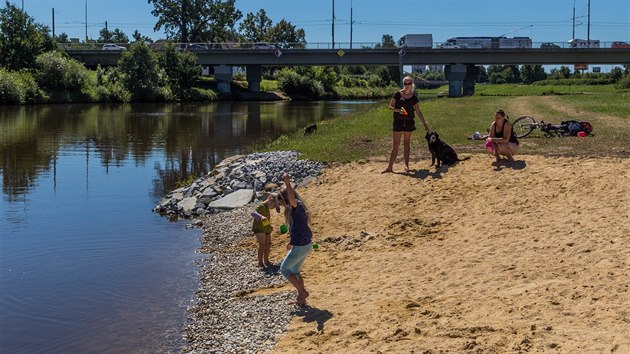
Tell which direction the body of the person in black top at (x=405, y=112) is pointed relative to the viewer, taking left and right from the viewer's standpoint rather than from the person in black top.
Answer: facing the viewer

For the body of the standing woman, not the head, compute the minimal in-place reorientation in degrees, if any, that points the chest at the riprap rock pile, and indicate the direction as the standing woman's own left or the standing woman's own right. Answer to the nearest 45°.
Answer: approximately 90° to the standing woman's own right

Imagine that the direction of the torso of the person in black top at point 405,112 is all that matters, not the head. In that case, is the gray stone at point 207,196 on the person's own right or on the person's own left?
on the person's own right

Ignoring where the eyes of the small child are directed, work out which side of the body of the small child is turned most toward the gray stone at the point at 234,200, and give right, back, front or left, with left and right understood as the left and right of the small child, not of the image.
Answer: left

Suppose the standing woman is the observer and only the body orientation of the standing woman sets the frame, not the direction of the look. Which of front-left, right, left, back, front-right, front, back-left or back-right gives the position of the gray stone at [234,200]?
right
